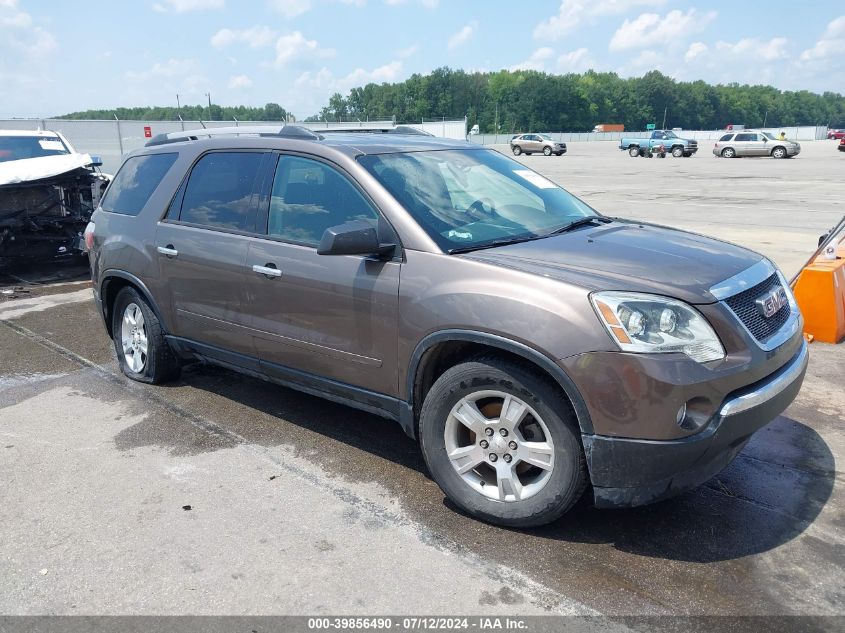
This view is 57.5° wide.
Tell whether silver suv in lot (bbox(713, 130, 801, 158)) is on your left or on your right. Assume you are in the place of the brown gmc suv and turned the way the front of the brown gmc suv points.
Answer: on your left

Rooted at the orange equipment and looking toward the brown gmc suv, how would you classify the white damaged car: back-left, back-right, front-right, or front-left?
front-right

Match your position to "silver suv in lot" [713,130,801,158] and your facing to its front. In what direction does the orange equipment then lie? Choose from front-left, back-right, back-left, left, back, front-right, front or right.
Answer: right

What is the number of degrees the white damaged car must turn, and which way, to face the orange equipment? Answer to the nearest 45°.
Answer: approximately 45° to its left

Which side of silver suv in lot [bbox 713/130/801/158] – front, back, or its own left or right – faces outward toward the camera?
right

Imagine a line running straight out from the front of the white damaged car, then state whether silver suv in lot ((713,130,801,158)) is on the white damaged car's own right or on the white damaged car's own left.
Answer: on the white damaged car's own left

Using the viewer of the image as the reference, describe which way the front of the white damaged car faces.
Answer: facing the viewer

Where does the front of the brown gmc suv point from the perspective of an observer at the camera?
facing the viewer and to the right of the viewer

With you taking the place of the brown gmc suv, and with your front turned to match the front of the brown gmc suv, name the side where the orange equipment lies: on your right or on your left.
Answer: on your left

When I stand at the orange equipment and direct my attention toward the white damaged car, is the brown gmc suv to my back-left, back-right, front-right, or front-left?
front-left

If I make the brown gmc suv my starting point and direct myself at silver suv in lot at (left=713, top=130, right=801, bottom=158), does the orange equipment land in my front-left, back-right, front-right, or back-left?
front-right

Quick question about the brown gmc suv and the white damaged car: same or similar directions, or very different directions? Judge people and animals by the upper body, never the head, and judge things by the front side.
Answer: same or similar directions

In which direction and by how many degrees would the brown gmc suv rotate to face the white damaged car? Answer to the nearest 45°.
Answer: approximately 180°
